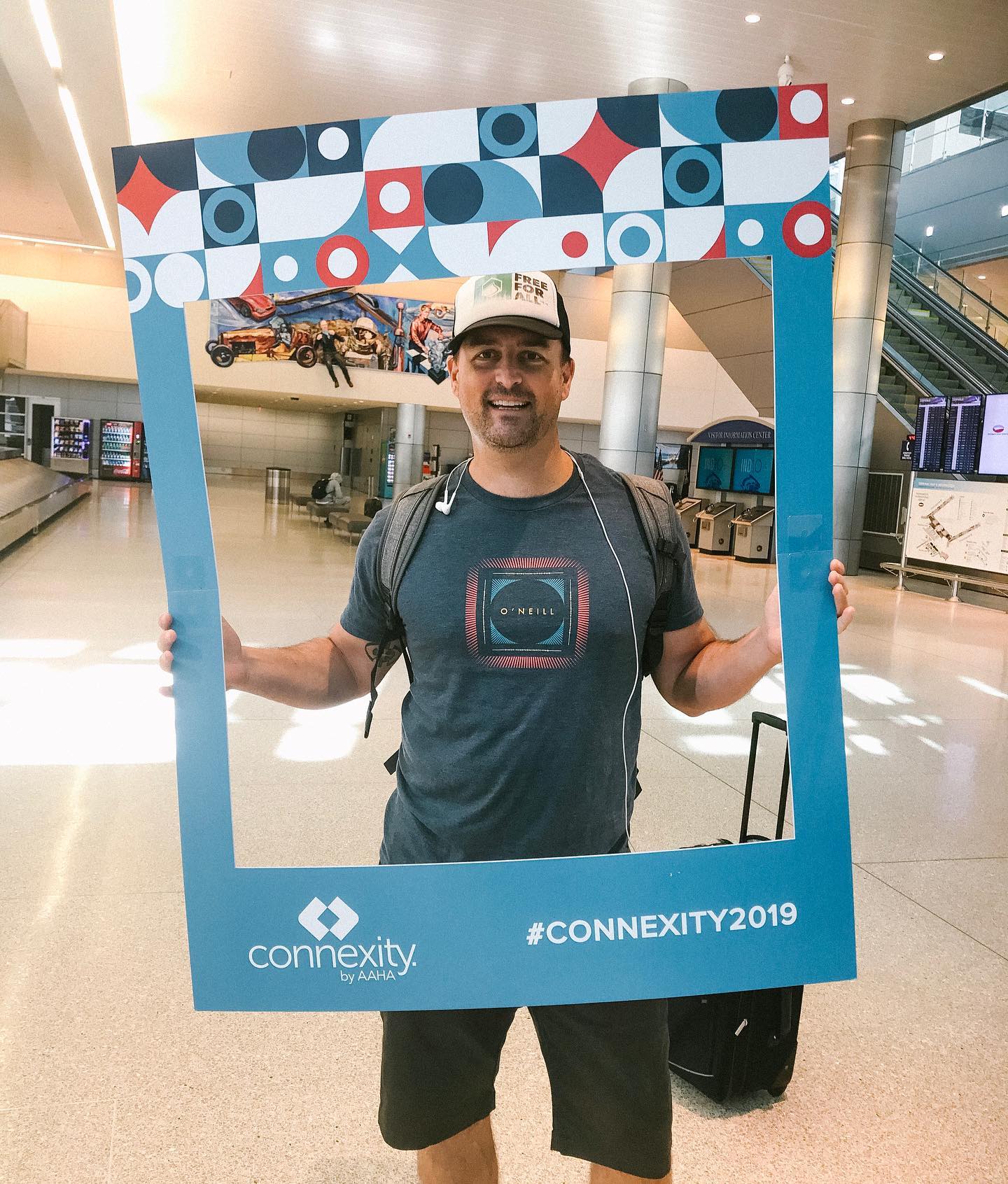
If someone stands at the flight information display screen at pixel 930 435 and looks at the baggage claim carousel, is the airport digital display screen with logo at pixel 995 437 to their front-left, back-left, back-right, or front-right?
back-left

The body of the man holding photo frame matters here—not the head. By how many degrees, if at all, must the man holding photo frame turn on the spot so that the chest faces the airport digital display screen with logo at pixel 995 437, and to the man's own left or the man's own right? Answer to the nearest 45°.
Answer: approximately 135° to the man's own left

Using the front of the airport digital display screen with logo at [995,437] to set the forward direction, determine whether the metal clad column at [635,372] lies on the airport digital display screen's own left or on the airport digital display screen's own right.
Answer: on the airport digital display screen's own right

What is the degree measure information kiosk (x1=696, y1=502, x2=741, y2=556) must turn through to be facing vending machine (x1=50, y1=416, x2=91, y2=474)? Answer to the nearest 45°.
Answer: approximately 45° to its right

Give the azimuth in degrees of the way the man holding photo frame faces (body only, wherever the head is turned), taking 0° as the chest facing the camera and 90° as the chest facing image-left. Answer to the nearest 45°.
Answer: approximately 0°

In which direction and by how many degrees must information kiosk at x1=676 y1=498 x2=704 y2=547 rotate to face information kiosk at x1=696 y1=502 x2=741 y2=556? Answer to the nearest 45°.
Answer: approximately 45° to its left

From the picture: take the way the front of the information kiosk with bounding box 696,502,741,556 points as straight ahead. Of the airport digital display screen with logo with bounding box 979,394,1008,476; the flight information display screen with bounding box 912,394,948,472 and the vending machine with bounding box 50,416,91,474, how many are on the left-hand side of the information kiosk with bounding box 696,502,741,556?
2

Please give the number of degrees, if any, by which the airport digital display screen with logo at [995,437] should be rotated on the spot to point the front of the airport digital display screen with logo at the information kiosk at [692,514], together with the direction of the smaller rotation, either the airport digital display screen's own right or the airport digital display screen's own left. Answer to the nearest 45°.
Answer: approximately 135° to the airport digital display screen's own right

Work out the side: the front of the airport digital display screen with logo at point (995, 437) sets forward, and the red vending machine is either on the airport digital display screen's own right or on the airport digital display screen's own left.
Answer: on the airport digital display screen's own right

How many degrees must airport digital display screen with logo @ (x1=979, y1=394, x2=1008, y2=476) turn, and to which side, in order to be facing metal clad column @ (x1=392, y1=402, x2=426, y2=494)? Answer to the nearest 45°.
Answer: approximately 135° to its right

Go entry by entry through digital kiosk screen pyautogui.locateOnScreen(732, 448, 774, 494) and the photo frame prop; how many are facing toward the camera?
2
